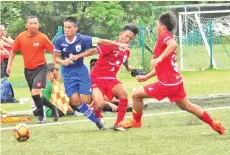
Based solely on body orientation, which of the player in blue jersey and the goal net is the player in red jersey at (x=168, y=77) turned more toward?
the player in blue jersey

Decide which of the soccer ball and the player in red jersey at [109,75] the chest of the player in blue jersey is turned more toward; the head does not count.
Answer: the soccer ball

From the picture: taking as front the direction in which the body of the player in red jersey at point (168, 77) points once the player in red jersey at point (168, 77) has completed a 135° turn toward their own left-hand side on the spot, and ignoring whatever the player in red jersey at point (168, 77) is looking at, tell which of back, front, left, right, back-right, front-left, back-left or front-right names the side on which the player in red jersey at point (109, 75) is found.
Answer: back

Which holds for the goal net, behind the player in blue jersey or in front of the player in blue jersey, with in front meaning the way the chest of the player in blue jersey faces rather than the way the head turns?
behind

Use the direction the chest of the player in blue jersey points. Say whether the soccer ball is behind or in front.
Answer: in front

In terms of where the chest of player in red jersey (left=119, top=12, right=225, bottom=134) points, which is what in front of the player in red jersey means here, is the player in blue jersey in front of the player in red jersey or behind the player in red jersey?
in front

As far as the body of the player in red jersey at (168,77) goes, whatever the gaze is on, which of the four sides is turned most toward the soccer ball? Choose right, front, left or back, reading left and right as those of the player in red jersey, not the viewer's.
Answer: front

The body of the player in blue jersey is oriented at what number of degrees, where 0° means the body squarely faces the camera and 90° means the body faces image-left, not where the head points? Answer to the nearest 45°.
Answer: approximately 45°

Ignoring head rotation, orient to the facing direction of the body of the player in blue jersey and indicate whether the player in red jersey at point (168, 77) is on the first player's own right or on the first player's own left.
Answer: on the first player's own left

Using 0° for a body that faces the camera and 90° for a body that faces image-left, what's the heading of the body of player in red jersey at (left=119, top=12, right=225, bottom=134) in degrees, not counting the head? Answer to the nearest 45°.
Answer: approximately 90°

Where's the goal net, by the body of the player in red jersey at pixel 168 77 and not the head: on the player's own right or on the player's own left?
on the player's own right
